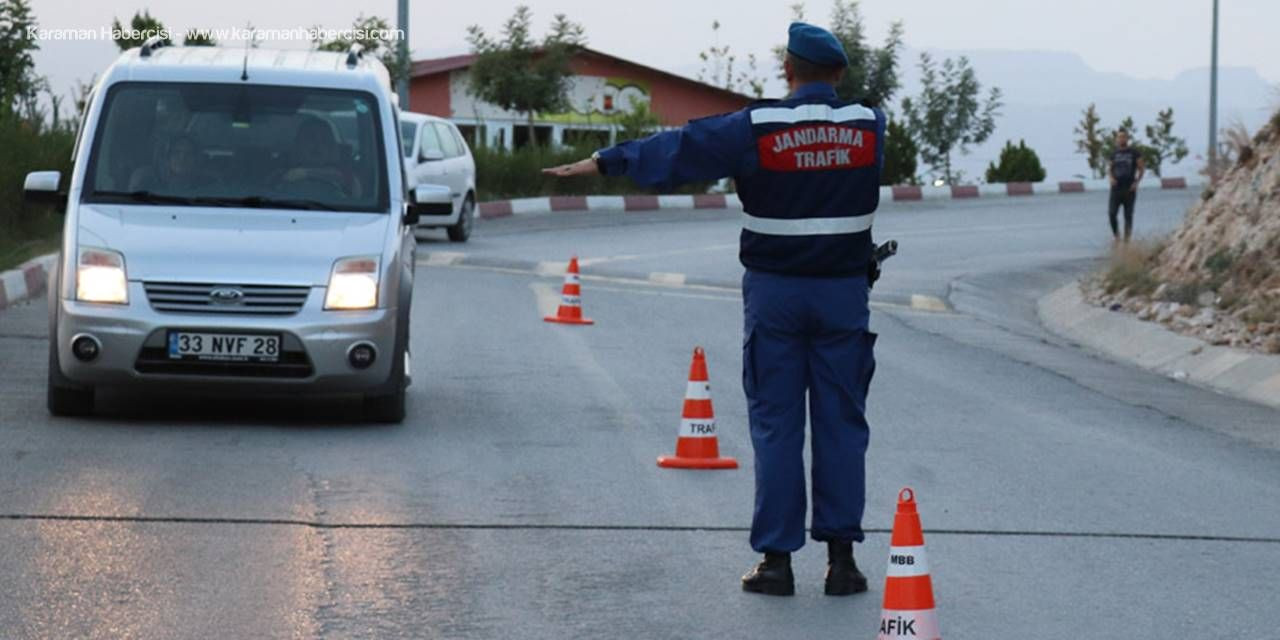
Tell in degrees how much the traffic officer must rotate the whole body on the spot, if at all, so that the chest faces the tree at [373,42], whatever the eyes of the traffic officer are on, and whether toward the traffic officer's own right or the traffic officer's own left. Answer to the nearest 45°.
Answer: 0° — they already face it

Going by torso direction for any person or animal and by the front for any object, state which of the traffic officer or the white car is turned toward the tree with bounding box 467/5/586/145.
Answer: the traffic officer

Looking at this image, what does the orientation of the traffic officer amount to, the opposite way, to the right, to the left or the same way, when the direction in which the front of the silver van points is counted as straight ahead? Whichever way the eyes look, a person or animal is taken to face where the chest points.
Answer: the opposite way

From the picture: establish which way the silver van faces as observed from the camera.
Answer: facing the viewer

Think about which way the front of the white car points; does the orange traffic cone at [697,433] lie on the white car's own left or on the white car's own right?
on the white car's own left

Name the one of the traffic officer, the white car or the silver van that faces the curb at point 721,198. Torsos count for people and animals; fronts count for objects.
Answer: the traffic officer

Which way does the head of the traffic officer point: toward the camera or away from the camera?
away from the camera

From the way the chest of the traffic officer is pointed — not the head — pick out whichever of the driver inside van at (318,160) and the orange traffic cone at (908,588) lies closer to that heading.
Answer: the driver inside van

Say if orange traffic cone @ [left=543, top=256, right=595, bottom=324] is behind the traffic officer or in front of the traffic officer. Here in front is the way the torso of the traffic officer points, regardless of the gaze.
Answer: in front

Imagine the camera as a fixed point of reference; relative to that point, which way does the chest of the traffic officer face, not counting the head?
away from the camera

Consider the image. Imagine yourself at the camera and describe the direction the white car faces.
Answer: facing the viewer and to the left of the viewer

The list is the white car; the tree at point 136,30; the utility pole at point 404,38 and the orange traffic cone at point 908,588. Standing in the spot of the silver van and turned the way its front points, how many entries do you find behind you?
3

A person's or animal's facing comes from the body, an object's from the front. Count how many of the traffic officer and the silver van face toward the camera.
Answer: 1
